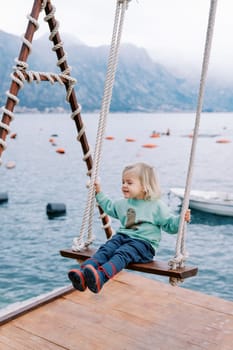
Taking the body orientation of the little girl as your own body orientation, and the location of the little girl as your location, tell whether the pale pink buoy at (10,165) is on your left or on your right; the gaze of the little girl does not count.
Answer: on your right

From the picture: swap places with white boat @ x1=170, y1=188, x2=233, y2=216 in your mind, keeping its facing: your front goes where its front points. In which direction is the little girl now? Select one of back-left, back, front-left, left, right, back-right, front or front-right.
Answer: left

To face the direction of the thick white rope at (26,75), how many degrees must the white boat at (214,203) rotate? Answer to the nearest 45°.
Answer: approximately 90° to its left

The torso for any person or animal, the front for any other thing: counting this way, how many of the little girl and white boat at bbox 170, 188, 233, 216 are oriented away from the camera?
0

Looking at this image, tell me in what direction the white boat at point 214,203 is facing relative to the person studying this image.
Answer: facing to the left of the viewer

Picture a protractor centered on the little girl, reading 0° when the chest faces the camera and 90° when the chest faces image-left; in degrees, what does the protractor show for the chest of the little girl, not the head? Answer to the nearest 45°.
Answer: approximately 45°
